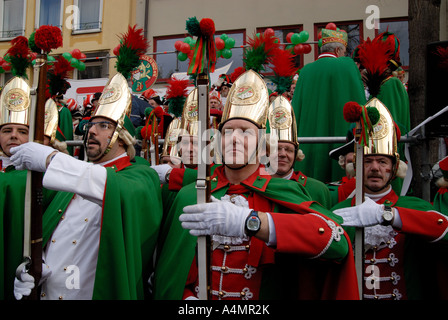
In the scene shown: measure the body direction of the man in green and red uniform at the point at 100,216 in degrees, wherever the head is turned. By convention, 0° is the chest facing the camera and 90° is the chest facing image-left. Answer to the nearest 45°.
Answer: approximately 45°

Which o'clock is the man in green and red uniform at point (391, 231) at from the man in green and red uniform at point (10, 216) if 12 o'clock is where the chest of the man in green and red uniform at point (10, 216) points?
the man in green and red uniform at point (391, 231) is roughly at 10 o'clock from the man in green and red uniform at point (10, 216).

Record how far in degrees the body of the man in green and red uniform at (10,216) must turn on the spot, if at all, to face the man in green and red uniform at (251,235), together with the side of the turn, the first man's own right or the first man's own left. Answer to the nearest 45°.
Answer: approximately 45° to the first man's own left

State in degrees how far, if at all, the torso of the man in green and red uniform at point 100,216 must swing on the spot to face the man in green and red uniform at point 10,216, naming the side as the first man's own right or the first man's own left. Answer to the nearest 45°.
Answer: approximately 90° to the first man's own right

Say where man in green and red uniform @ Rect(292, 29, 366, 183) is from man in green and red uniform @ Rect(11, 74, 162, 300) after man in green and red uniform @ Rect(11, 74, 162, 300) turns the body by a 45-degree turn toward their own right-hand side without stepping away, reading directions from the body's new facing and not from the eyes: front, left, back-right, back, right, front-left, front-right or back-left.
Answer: back-right

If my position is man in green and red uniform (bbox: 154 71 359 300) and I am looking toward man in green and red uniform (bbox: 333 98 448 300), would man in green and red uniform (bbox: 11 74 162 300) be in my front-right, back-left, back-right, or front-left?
back-left

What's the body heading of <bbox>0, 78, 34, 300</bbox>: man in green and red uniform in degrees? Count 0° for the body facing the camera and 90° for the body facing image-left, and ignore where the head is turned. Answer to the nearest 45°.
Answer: approximately 0°

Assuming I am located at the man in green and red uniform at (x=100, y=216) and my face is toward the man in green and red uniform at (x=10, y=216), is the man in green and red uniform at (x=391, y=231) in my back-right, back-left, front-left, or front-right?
back-right

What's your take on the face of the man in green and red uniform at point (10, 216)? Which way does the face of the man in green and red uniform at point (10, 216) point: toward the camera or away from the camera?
toward the camera

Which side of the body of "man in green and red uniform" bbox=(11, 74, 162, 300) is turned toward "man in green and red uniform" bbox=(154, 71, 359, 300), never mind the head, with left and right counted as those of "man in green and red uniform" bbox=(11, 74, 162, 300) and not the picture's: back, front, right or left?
left
